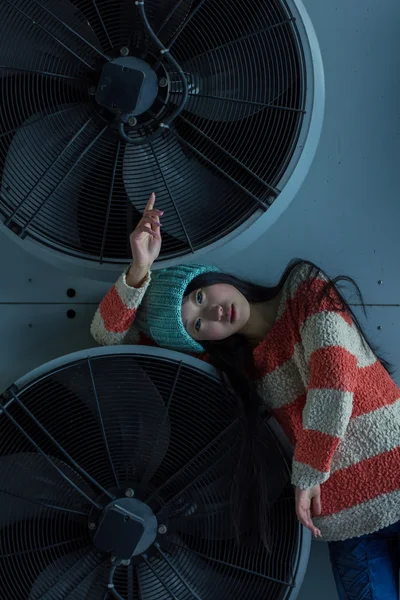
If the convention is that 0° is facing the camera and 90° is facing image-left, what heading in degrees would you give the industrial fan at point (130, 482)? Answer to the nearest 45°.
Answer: approximately 0°

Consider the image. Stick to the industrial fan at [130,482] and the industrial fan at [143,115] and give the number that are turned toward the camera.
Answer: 2
